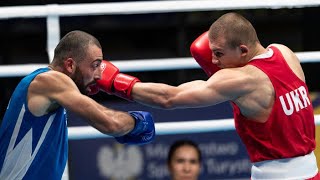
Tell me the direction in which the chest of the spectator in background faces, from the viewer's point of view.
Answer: toward the camera

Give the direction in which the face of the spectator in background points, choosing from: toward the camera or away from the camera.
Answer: toward the camera
